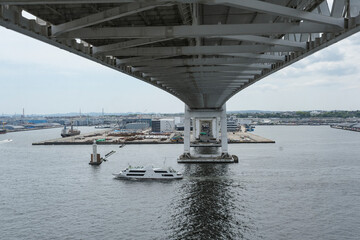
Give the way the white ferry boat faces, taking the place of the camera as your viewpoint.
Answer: facing to the left of the viewer
